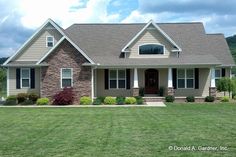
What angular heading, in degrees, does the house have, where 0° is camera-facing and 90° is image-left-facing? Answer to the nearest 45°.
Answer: approximately 0°

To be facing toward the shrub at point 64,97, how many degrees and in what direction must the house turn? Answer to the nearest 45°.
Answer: approximately 45° to its right

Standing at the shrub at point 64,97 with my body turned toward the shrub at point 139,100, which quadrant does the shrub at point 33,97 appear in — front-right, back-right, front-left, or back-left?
back-left

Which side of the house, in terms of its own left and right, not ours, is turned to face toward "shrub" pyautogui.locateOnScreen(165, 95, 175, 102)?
front

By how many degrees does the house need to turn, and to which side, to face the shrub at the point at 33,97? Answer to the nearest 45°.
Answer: approximately 90° to its right
